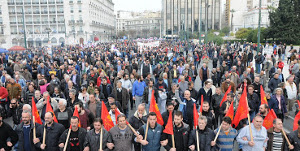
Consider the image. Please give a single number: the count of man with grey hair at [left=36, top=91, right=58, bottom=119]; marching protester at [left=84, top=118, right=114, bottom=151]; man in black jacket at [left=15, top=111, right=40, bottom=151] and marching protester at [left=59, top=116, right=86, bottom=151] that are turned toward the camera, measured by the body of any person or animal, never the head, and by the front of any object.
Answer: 4

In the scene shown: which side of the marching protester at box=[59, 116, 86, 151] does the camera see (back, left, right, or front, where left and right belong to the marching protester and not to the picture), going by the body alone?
front

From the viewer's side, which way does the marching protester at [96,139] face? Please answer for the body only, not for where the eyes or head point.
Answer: toward the camera

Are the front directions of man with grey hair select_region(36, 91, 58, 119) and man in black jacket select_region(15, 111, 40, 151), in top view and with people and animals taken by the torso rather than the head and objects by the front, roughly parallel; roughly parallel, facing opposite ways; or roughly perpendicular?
roughly parallel

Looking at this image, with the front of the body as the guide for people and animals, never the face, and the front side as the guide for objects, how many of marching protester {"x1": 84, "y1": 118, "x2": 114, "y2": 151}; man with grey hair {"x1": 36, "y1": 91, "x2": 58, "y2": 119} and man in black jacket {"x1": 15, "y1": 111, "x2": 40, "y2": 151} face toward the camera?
3

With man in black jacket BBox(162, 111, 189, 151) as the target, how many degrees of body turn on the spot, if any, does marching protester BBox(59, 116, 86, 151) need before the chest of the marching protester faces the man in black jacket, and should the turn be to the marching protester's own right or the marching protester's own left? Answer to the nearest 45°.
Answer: approximately 90° to the marching protester's own left

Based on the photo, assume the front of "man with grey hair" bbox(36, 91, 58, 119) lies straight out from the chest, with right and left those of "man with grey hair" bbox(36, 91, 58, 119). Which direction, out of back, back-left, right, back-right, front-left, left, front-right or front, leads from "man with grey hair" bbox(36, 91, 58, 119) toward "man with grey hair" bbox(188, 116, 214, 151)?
front-left

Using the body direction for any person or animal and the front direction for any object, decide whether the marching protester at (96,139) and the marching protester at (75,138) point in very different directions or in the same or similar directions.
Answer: same or similar directions

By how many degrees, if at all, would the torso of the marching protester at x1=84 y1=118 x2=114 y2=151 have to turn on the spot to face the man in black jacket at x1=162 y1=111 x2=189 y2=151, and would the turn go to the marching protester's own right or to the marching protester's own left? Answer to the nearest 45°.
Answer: approximately 90° to the marching protester's own left

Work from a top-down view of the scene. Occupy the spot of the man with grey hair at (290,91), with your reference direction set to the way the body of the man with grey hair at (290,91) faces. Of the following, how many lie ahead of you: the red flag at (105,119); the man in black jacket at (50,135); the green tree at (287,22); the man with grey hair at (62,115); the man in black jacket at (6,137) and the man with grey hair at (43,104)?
5

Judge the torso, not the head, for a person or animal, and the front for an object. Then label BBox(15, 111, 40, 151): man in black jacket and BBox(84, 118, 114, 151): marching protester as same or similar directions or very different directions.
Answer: same or similar directions

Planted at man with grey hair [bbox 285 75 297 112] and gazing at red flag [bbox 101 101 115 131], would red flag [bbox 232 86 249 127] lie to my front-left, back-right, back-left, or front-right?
front-left

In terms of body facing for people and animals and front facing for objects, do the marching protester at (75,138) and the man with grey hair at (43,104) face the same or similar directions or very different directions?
same or similar directions
